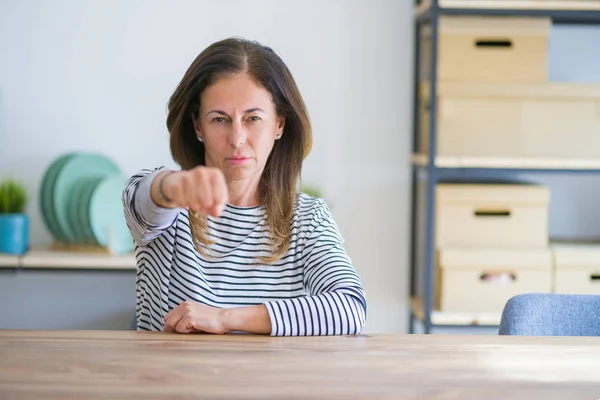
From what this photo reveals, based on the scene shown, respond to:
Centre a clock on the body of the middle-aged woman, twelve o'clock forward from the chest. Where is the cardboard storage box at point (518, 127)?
The cardboard storage box is roughly at 7 o'clock from the middle-aged woman.

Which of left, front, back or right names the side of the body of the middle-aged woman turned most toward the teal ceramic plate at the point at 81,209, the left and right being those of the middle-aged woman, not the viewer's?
back

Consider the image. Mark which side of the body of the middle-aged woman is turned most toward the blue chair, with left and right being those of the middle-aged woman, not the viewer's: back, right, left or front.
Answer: left

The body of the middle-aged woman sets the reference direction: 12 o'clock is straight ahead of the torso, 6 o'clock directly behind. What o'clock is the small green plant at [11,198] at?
The small green plant is roughly at 5 o'clock from the middle-aged woman.

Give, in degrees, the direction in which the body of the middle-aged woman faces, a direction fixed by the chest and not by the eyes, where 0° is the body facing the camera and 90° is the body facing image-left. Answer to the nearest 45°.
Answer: approximately 0°

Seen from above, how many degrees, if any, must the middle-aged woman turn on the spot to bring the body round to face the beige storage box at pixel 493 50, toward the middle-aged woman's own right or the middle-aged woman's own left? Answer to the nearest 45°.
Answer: approximately 135° to the middle-aged woman's own left

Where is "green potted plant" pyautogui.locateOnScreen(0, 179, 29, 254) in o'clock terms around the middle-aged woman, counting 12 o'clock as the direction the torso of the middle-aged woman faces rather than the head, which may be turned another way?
The green potted plant is roughly at 5 o'clock from the middle-aged woman.

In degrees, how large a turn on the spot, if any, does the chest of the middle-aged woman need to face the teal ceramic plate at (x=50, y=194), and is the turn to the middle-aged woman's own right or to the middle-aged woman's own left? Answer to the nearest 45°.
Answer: approximately 135° to the middle-aged woman's own right
